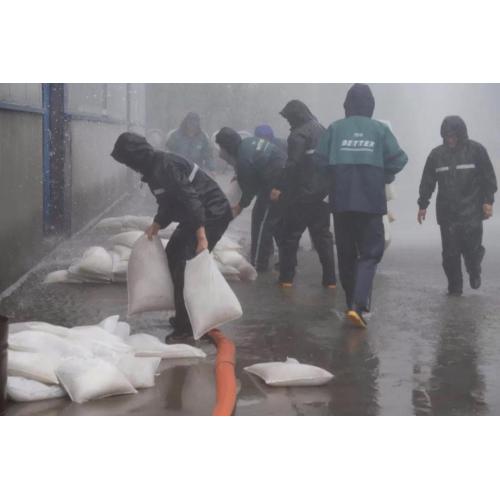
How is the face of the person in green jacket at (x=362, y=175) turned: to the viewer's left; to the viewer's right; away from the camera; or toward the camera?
away from the camera

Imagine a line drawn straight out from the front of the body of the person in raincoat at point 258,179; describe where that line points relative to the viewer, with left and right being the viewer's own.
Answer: facing to the left of the viewer

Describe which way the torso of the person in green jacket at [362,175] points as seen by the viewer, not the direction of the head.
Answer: away from the camera

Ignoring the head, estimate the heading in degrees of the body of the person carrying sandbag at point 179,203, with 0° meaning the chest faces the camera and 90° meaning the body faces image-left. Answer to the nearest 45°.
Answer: approximately 90°

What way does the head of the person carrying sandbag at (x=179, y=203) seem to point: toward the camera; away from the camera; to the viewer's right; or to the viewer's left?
to the viewer's left

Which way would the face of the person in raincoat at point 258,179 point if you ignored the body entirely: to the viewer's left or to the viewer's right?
to the viewer's left

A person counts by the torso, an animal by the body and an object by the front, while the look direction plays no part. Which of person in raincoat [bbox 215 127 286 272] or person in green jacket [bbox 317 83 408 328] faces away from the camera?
the person in green jacket

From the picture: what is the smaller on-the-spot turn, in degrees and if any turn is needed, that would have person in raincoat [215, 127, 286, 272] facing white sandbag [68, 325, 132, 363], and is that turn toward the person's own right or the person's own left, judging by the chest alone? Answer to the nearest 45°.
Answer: approximately 45° to the person's own left

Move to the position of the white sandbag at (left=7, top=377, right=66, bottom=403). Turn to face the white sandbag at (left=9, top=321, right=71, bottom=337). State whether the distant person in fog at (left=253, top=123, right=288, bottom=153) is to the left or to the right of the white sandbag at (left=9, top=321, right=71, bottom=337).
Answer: right

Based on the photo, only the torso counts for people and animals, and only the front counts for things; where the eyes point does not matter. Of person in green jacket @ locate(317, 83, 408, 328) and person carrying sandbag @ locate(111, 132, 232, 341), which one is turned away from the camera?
the person in green jacket
